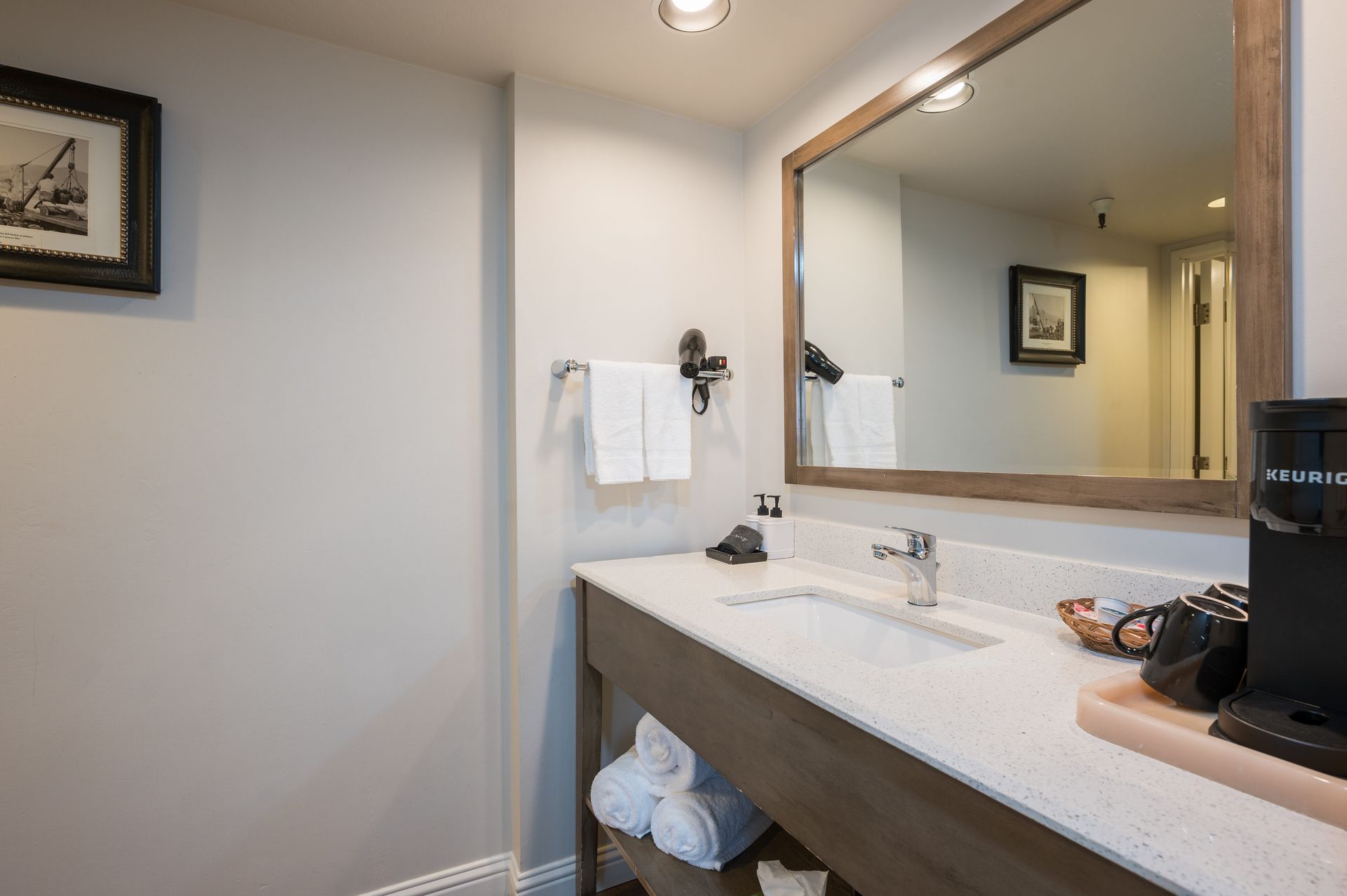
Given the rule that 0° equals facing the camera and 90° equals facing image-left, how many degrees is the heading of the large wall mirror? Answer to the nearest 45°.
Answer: approximately 45°

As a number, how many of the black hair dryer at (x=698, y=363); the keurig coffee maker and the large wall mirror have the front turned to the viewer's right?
0

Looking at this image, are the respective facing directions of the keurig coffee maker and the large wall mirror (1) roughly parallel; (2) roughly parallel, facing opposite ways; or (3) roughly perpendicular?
roughly parallel

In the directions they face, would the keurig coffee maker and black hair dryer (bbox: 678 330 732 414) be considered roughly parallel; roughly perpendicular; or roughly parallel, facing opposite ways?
roughly perpendicular

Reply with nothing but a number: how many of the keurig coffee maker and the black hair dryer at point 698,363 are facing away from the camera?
0

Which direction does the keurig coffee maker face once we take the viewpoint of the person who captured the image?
facing the viewer and to the left of the viewer

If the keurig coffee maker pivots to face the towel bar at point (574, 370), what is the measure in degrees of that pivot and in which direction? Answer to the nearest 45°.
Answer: approximately 45° to its right

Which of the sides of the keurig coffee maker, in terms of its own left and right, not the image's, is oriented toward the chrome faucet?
right

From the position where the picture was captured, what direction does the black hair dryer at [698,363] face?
facing the viewer

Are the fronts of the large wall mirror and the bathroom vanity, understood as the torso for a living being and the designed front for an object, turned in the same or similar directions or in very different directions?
same or similar directions

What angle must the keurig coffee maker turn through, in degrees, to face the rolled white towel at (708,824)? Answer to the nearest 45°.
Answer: approximately 45° to its right

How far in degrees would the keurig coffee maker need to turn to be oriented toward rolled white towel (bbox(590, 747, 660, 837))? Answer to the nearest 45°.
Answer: approximately 45° to its right

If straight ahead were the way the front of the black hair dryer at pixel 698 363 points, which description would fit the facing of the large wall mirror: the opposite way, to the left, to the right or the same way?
to the right
